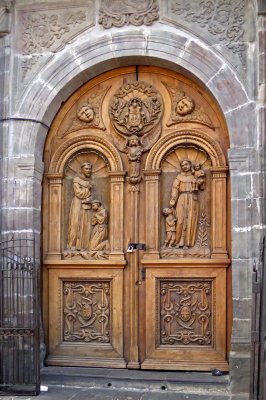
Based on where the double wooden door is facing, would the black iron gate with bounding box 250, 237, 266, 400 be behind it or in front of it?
in front

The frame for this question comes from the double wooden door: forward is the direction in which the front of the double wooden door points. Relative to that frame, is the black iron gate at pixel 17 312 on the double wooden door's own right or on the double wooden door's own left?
on the double wooden door's own right

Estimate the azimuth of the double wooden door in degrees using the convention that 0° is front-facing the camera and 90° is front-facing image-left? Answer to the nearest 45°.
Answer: approximately 0°
